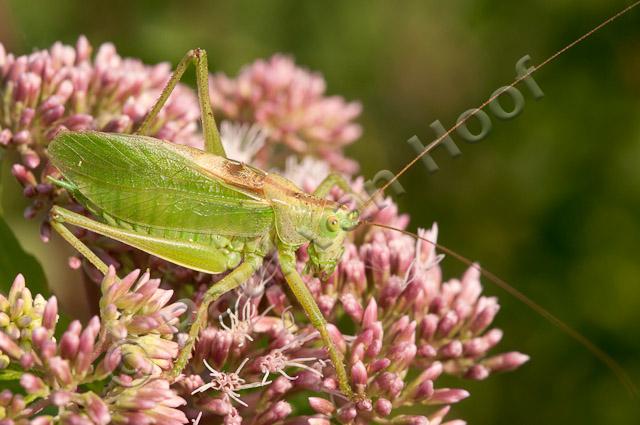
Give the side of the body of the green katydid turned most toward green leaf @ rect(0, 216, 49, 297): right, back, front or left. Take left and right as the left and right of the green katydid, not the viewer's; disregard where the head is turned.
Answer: back

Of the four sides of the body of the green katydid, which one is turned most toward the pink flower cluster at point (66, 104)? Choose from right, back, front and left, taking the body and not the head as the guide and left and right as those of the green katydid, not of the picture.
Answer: back

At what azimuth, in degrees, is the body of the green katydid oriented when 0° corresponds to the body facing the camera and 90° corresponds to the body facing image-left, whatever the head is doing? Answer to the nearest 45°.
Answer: approximately 270°
